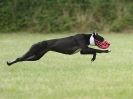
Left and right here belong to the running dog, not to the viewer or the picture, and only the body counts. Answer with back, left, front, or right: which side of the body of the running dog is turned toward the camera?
right
